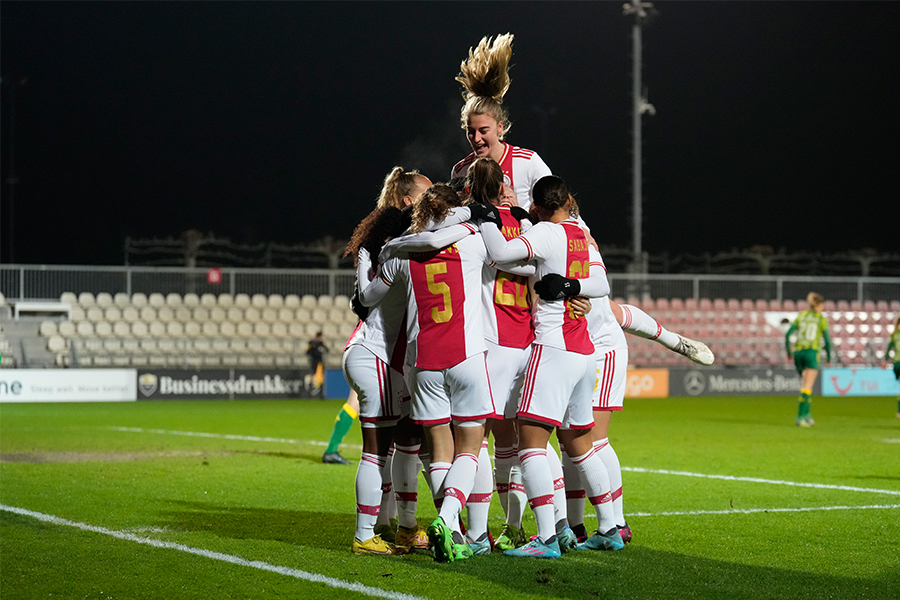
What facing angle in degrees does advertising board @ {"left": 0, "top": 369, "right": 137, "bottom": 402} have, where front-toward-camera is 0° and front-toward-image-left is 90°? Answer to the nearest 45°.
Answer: approximately 0°

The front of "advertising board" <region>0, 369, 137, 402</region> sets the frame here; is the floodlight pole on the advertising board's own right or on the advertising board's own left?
on the advertising board's own left
